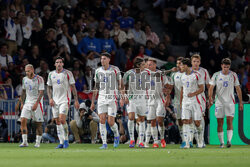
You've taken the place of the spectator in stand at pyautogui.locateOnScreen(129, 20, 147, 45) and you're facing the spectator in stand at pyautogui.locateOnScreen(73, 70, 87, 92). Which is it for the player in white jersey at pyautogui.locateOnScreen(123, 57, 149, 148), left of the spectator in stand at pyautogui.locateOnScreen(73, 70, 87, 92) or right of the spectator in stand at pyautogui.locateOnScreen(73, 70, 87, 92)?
left

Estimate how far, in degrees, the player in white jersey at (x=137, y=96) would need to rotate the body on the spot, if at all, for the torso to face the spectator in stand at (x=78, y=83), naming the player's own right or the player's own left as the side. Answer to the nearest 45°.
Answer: approximately 135° to the player's own right

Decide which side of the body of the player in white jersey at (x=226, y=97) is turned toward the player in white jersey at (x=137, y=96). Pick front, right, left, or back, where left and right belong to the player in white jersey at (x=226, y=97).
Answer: right

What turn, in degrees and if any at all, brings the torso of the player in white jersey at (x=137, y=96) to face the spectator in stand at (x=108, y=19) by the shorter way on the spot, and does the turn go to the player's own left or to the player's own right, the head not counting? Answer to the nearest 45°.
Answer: approximately 180°

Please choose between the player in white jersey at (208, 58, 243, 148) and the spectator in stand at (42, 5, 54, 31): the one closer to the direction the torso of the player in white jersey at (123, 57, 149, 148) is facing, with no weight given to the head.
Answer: the player in white jersey

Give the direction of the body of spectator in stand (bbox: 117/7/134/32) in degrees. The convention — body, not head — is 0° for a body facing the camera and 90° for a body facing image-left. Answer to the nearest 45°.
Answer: approximately 0°
